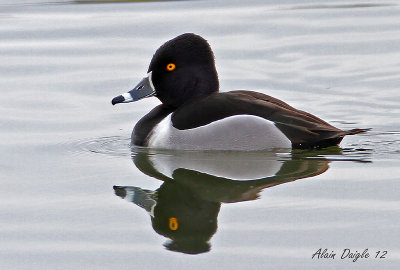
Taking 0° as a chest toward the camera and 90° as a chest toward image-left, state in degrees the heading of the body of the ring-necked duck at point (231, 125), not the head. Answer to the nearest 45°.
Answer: approximately 90°
